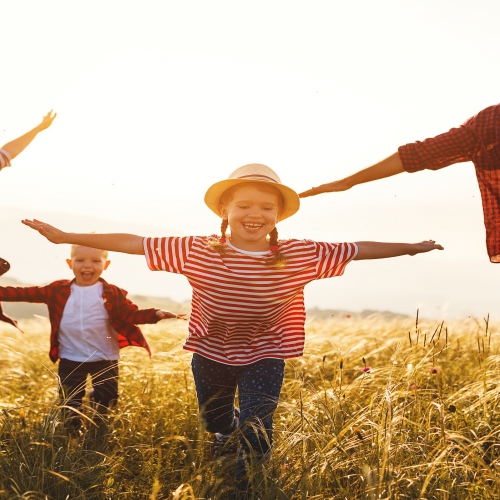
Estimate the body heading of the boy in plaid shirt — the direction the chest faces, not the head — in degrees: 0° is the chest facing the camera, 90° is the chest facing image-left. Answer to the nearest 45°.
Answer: approximately 0°

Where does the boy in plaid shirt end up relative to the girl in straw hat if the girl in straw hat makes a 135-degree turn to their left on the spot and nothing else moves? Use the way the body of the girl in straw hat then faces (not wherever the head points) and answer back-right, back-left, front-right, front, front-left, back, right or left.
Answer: left

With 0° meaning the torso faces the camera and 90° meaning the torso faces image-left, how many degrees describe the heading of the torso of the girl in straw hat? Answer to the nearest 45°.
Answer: approximately 0°
